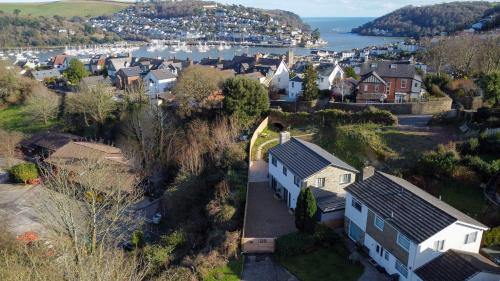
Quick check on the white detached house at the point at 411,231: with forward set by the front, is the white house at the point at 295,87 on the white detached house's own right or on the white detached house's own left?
on the white detached house's own right

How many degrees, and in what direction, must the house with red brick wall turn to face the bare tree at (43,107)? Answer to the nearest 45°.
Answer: approximately 90° to its right

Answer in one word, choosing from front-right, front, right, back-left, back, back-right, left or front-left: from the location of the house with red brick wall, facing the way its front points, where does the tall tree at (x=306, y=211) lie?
front

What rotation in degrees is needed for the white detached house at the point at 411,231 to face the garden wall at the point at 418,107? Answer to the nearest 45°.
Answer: approximately 135° to its right

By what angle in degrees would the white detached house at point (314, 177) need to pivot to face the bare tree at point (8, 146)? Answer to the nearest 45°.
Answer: approximately 45° to its right

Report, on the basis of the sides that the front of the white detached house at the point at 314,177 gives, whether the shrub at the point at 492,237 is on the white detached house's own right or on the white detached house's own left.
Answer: on the white detached house's own left

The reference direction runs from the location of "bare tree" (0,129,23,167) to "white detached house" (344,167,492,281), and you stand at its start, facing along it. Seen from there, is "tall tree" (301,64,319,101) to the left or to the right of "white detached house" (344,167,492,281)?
left

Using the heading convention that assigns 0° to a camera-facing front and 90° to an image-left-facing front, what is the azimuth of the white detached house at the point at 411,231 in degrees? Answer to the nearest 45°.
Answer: approximately 45°

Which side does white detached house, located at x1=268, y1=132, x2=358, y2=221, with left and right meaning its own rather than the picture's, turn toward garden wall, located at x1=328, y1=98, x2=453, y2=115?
back

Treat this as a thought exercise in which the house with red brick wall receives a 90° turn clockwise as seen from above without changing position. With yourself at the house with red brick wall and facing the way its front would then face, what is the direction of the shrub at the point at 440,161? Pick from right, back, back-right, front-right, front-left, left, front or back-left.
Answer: left

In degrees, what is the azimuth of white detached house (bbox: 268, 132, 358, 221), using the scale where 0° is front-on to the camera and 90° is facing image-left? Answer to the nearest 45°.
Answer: approximately 45°

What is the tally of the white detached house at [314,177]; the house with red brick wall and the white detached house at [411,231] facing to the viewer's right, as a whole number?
0

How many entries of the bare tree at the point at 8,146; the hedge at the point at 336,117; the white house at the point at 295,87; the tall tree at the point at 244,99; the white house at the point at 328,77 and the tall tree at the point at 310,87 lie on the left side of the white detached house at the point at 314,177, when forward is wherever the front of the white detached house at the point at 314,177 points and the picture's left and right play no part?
0

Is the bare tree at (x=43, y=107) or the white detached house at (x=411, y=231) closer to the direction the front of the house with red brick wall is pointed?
the white detached house

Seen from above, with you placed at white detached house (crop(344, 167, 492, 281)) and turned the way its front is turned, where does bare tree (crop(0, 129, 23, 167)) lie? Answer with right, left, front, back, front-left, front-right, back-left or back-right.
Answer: front-right

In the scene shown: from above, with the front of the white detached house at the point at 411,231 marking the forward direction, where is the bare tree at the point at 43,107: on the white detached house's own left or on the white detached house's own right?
on the white detached house's own right

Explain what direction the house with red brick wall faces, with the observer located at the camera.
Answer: facing the viewer

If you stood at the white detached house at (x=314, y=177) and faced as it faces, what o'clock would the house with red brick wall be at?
The house with red brick wall is roughly at 5 o'clock from the white detached house.

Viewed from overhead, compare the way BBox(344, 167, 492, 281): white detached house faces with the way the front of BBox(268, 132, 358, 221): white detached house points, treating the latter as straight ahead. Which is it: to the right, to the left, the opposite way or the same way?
the same way

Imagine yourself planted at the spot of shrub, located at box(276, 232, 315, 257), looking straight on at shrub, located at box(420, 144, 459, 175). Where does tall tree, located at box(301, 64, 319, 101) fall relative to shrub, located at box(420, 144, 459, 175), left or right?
left
